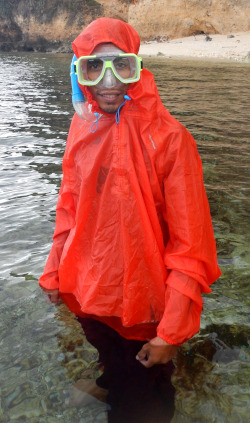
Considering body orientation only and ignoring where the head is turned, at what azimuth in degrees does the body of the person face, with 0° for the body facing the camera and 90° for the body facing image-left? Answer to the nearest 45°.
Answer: approximately 45°
